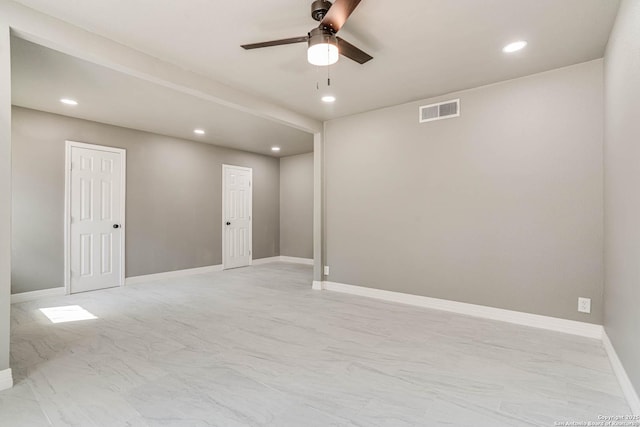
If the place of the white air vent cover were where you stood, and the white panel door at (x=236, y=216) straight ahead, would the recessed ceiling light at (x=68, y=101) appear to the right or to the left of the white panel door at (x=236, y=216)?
left

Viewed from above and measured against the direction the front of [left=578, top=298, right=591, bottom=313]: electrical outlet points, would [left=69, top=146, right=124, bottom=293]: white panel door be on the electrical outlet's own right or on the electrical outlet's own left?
on the electrical outlet's own right

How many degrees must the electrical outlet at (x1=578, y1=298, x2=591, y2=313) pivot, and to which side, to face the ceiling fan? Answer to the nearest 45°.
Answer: approximately 45° to its right

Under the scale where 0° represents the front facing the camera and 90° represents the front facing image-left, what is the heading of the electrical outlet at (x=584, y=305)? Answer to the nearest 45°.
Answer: approximately 0°

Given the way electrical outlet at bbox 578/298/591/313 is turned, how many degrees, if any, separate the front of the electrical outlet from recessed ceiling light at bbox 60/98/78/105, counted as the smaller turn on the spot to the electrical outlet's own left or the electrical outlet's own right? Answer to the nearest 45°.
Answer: approximately 45° to the electrical outlet's own right

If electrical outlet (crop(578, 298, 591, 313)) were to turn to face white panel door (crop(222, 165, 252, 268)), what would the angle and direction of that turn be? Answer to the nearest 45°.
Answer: approximately 90° to its right
